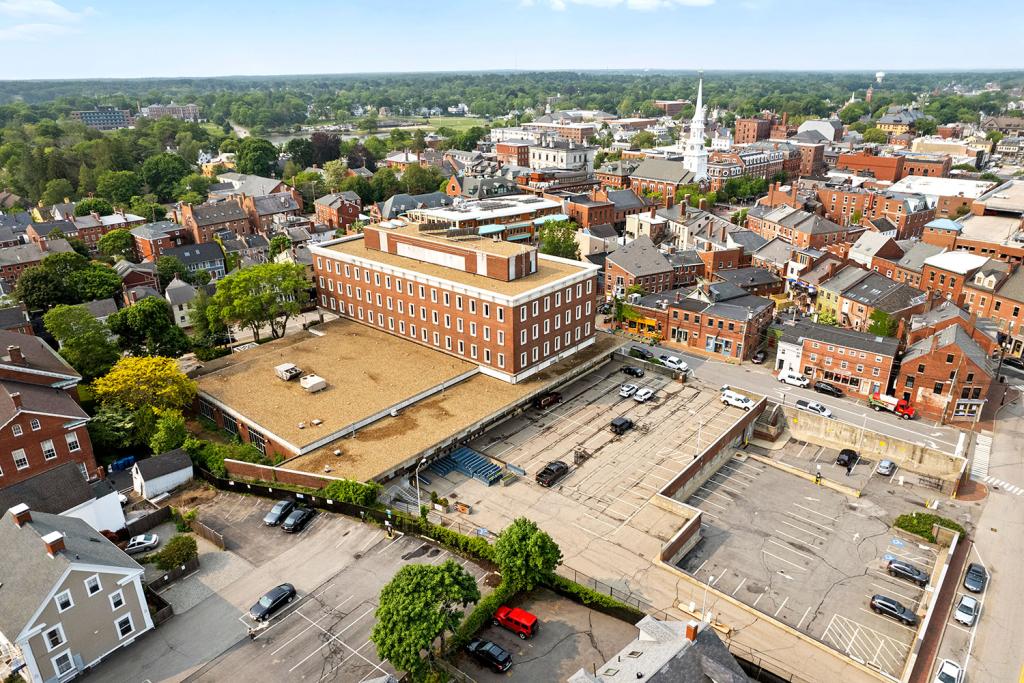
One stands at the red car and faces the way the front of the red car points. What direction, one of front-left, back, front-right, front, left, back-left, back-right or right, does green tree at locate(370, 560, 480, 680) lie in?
left

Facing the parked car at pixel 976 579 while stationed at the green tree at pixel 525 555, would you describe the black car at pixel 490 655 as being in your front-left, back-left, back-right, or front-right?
back-right

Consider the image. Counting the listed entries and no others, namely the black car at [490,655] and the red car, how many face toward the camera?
0

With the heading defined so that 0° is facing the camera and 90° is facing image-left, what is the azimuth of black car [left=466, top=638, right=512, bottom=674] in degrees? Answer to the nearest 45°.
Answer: approximately 135°

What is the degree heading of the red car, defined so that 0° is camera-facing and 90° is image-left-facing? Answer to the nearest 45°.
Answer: approximately 135°
